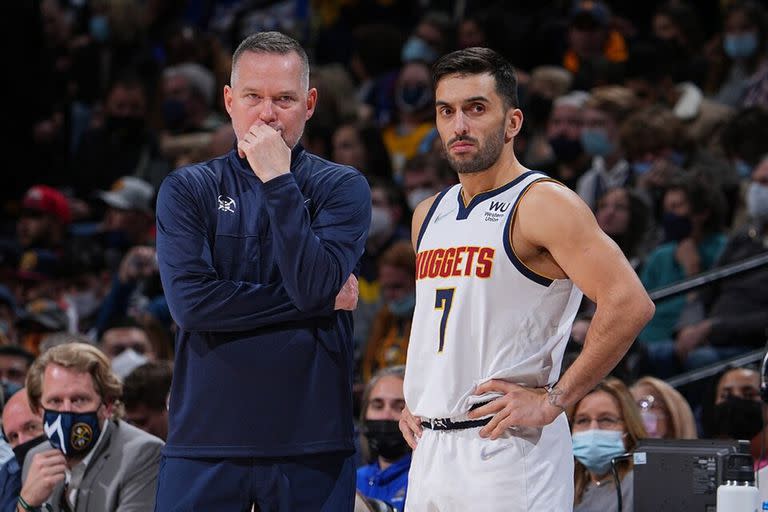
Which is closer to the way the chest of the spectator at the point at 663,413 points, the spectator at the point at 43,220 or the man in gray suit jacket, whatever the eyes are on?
the man in gray suit jacket

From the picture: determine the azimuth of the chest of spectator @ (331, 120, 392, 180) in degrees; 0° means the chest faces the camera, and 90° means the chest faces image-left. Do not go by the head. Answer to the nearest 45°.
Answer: approximately 45°

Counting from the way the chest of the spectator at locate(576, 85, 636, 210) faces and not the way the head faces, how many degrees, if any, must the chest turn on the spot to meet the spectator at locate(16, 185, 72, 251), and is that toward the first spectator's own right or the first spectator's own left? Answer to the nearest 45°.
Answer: approximately 45° to the first spectator's own right

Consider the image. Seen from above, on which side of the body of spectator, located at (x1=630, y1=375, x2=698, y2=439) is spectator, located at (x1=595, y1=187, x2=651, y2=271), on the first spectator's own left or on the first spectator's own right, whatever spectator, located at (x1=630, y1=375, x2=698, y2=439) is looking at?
on the first spectator's own right

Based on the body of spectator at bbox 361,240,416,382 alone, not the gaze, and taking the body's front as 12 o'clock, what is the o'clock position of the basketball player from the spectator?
The basketball player is roughly at 12 o'clock from the spectator.

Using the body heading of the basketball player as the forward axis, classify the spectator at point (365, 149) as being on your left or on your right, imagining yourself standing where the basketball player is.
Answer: on your right

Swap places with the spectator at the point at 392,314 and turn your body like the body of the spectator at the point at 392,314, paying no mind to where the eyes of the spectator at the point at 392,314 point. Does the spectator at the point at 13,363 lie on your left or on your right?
on your right

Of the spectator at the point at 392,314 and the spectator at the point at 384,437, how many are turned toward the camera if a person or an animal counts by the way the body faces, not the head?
2

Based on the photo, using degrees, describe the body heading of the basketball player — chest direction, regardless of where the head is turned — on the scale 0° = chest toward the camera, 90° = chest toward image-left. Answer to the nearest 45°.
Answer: approximately 45°
